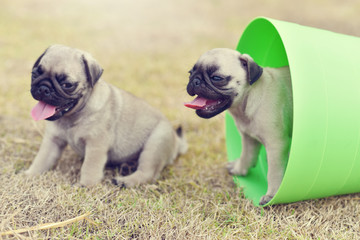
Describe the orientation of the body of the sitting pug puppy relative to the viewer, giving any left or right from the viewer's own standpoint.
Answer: facing the viewer and to the left of the viewer

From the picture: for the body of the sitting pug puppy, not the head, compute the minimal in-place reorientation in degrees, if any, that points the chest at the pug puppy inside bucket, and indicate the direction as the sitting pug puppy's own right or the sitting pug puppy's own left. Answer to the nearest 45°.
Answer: approximately 135° to the sitting pug puppy's own left
